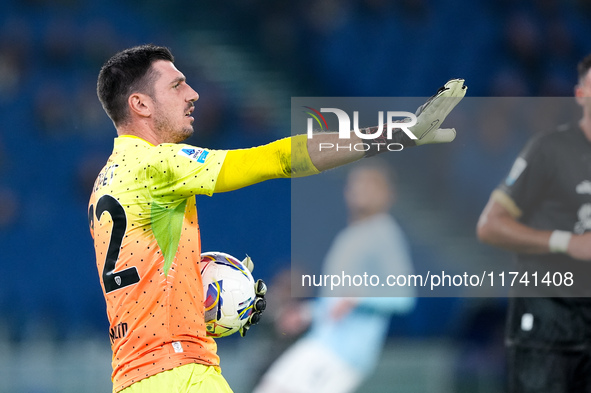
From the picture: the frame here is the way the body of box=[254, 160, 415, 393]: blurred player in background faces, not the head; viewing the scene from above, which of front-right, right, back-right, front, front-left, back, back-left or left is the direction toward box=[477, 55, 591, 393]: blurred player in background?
left

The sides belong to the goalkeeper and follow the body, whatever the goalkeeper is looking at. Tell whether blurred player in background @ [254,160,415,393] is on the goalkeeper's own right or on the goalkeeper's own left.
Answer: on the goalkeeper's own left

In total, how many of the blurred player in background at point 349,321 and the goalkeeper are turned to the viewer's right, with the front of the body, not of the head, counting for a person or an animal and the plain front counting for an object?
1

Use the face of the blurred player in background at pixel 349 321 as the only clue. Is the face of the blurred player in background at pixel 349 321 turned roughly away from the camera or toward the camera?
toward the camera

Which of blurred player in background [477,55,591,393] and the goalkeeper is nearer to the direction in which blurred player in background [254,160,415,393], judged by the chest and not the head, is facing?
the goalkeeper

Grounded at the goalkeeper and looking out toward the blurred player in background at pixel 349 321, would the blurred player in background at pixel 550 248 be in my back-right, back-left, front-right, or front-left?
front-right

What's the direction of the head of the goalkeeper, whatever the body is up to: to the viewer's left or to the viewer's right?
to the viewer's right

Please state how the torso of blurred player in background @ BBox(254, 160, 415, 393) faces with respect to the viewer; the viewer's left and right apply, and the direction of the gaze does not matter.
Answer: facing the viewer and to the left of the viewer

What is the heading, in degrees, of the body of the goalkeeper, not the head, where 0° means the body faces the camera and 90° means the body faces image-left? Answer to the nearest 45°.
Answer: approximately 270°

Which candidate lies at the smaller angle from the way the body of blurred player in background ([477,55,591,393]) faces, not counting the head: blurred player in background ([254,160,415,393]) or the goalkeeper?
the goalkeeper
